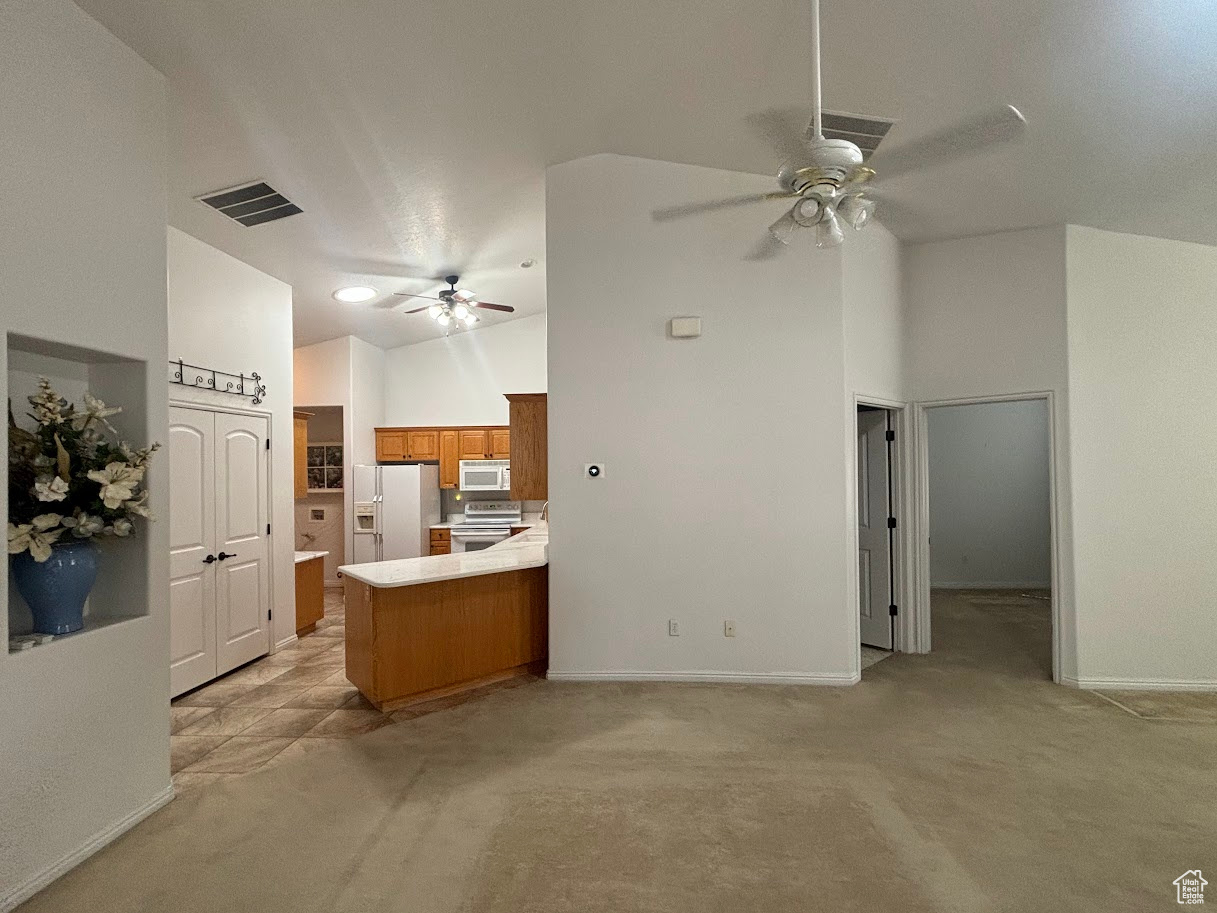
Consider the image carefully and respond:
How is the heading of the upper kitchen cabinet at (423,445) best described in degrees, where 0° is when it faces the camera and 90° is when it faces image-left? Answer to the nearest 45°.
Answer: approximately 0°

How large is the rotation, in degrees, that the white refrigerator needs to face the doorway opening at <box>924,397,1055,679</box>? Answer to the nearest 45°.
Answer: approximately 90° to its left

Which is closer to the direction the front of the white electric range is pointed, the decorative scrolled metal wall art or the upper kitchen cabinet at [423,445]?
the decorative scrolled metal wall art

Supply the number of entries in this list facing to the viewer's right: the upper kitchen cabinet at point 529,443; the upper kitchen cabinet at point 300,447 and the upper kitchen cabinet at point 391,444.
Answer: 1

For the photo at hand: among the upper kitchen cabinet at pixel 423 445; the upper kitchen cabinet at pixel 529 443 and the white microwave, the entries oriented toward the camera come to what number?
2

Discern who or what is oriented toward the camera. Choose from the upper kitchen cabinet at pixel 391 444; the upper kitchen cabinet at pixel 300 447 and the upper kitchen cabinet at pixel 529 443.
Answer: the upper kitchen cabinet at pixel 391 444

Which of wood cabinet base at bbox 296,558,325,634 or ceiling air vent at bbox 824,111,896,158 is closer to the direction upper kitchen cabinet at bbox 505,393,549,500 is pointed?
the wood cabinet base

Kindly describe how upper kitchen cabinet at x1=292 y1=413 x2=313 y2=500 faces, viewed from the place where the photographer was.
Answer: facing to the right of the viewer

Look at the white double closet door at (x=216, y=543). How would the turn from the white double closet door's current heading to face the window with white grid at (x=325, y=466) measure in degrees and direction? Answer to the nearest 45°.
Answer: approximately 135° to its left

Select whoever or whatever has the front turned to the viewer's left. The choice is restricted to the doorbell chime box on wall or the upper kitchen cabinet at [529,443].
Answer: the upper kitchen cabinet

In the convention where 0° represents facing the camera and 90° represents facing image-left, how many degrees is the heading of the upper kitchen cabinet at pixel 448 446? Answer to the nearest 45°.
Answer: approximately 0°
